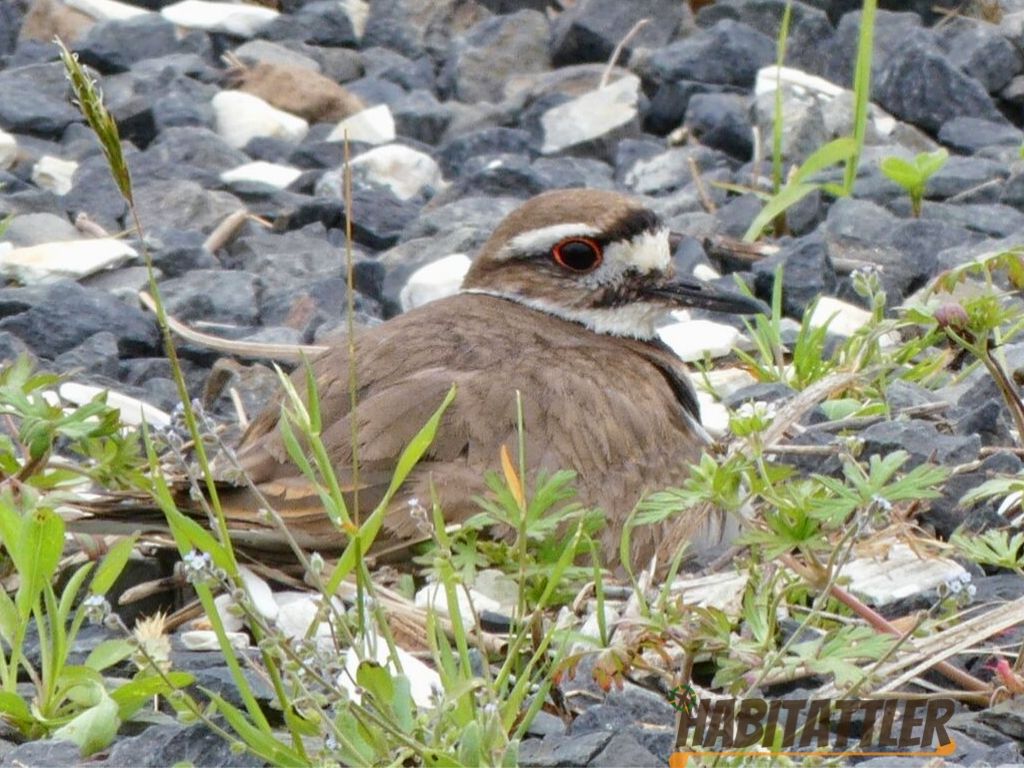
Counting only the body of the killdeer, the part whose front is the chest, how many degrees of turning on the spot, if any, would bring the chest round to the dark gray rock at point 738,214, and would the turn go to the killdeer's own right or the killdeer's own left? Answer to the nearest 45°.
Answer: approximately 90° to the killdeer's own left

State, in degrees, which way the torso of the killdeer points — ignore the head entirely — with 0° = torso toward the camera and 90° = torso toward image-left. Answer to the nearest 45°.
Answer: approximately 270°

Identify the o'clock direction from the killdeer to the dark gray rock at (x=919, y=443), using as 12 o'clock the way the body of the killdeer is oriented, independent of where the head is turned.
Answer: The dark gray rock is roughly at 12 o'clock from the killdeer.

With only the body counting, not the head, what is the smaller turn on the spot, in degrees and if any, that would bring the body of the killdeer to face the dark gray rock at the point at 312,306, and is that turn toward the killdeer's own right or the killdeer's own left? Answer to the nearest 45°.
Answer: approximately 135° to the killdeer's own left

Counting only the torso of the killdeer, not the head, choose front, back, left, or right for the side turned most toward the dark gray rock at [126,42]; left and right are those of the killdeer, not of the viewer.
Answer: left

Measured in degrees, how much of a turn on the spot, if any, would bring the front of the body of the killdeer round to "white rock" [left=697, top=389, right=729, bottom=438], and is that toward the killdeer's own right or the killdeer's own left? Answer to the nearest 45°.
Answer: approximately 45° to the killdeer's own left

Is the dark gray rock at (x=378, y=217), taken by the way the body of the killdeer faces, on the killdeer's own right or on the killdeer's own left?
on the killdeer's own left

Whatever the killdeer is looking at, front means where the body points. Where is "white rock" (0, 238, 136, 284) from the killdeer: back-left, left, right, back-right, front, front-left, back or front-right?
back-left

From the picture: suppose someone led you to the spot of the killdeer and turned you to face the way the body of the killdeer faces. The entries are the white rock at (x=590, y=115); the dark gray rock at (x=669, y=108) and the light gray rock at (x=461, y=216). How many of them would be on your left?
3

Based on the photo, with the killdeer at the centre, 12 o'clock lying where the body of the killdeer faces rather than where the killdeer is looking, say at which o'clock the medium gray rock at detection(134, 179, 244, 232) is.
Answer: The medium gray rock is roughly at 8 o'clock from the killdeer.

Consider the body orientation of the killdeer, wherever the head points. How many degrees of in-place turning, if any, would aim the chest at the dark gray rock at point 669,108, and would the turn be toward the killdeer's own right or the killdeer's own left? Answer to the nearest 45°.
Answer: approximately 90° to the killdeer's own left

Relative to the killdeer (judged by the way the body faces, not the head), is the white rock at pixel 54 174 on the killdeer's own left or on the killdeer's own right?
on the killdeer's own left
